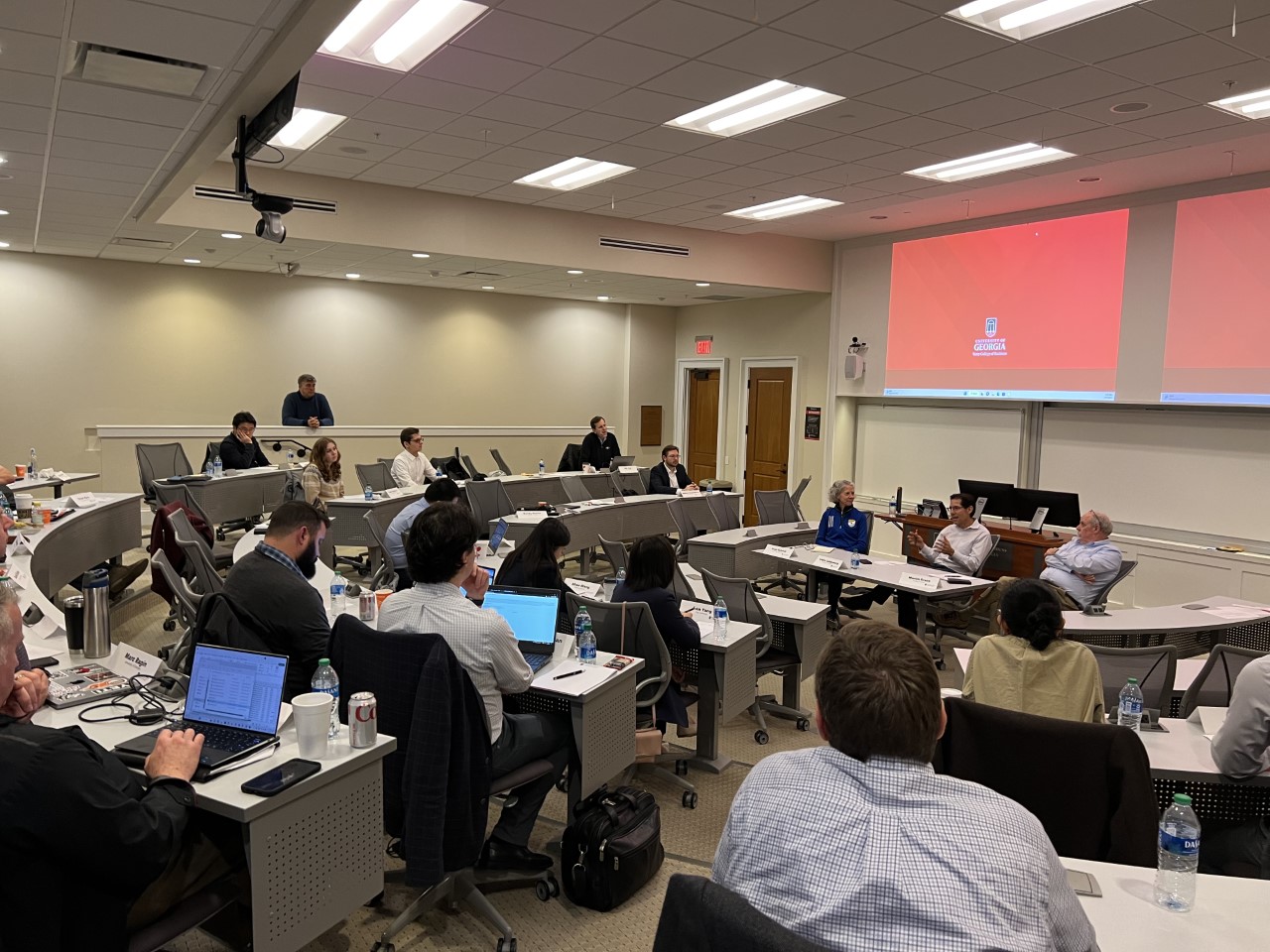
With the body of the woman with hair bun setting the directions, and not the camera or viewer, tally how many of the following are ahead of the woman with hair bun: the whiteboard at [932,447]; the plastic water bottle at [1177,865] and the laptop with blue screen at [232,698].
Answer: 1

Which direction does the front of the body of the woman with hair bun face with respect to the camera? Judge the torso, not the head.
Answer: away from the camera

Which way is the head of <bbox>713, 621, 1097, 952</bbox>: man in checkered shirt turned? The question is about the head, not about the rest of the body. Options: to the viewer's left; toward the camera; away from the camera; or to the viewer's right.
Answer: away from the camera

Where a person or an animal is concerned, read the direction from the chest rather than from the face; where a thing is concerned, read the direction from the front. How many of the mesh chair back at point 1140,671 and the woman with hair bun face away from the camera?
2

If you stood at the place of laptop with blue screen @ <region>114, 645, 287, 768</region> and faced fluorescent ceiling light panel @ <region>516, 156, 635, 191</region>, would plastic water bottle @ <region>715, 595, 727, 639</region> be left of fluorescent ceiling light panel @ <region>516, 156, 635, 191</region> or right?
right

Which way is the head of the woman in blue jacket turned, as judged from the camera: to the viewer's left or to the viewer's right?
to the viewer's right

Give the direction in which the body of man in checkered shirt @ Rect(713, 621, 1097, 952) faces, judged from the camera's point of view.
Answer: away from the camera

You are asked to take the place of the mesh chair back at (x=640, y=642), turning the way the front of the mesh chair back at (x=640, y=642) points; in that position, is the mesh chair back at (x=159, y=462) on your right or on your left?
on your left

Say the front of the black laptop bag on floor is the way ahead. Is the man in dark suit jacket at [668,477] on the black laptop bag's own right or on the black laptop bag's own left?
on the black laptop bag's own left

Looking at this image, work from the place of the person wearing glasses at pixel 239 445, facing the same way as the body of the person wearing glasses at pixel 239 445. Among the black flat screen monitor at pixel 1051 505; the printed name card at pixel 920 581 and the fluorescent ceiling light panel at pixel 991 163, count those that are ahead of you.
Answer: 3

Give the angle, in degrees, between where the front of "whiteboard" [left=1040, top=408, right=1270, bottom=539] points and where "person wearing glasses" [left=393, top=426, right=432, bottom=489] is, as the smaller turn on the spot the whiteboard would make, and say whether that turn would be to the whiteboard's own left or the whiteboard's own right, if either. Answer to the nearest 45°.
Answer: approximately 45° to the whiteboard's own right

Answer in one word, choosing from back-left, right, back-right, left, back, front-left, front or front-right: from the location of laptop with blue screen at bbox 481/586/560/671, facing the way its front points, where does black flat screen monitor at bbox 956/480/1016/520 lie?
back

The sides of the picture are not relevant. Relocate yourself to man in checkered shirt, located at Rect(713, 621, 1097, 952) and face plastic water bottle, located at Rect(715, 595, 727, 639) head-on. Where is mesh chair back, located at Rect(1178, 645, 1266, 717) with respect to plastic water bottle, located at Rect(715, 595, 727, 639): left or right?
right

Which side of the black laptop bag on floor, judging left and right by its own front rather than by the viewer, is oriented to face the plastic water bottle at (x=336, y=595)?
back

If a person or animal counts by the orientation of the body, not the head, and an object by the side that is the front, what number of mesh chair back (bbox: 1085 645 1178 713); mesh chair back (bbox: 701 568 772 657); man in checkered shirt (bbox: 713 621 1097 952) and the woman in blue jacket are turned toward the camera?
1

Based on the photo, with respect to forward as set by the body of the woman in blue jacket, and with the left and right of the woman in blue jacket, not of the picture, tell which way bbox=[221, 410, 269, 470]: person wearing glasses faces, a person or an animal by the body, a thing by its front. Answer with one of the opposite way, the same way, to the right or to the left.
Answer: to the left

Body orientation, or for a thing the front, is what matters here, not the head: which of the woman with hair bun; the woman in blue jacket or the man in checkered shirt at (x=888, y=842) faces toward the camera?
the woman in blue jacket

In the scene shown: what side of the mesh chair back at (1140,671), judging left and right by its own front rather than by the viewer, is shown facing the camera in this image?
back
